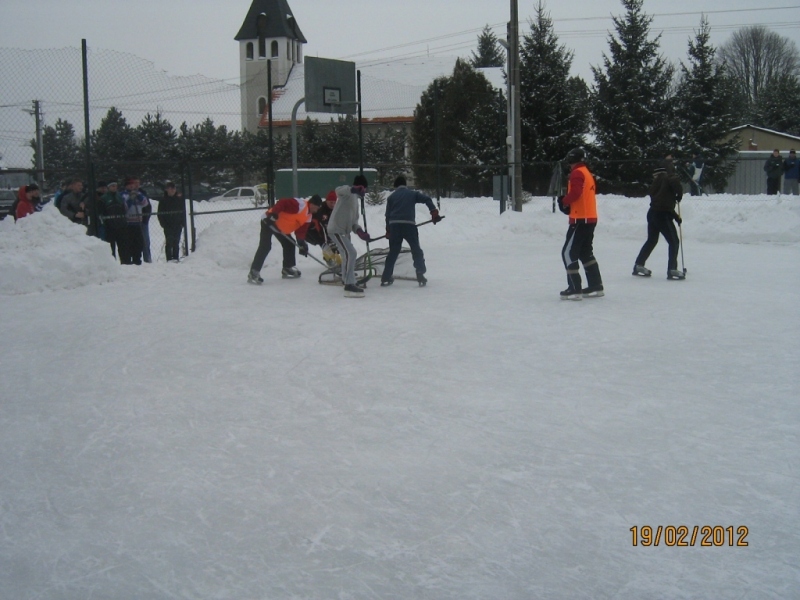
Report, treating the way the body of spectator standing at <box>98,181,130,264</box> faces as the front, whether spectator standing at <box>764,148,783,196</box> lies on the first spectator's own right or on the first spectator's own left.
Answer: on the first spectator's own left

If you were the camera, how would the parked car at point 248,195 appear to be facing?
facing to the left of the viewer

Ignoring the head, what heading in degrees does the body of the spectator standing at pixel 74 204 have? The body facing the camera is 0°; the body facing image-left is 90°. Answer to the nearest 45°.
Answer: approximately 315°

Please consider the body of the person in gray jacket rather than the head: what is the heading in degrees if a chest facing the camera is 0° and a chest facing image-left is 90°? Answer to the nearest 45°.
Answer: approximately 270°

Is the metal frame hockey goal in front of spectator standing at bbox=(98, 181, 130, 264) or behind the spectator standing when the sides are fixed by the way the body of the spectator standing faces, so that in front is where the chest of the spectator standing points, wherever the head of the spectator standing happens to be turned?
in front

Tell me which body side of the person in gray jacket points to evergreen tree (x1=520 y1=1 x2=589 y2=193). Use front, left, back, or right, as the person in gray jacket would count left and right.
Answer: left
